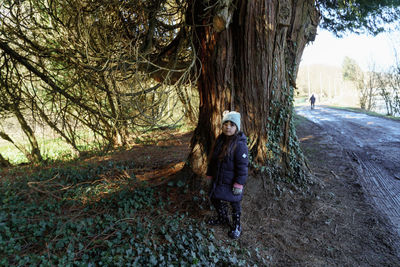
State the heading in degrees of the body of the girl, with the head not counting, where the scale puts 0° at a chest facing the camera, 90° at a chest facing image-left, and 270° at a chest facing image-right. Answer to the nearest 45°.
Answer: approximately 45°
